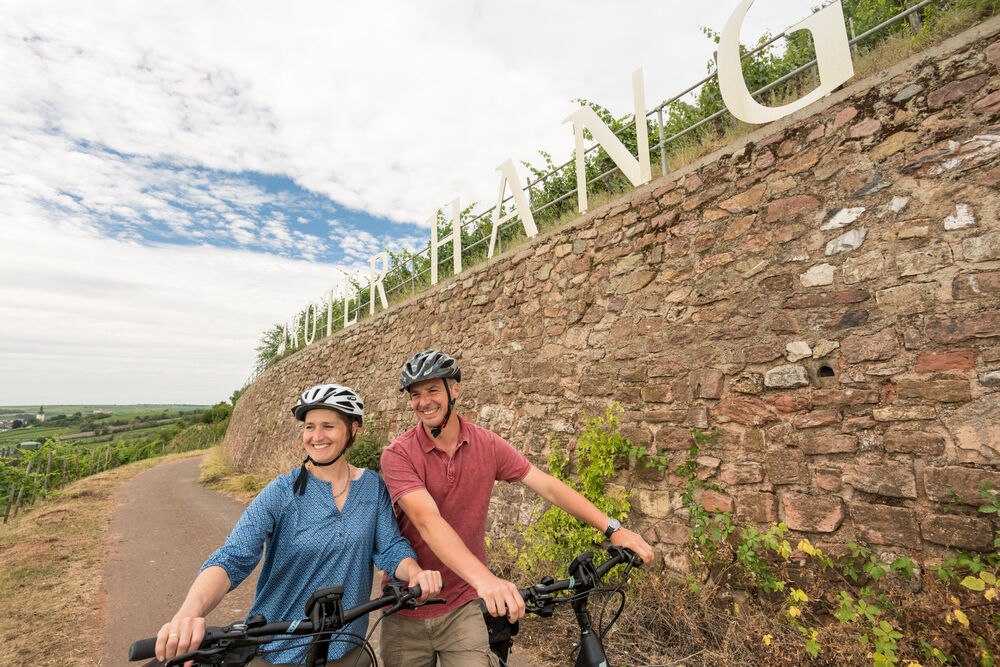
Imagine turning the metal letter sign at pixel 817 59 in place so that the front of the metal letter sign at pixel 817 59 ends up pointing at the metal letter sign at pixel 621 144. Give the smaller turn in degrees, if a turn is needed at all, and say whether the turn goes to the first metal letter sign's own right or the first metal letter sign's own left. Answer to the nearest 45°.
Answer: approximately 45° to the first metal letter sign's own right

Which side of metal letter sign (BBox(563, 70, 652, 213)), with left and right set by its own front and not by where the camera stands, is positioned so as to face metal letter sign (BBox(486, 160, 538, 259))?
right

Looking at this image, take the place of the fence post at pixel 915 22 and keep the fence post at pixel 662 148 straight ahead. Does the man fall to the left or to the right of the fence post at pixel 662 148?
left

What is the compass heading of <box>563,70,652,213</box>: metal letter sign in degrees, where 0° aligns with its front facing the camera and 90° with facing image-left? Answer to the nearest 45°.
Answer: approximately 45°

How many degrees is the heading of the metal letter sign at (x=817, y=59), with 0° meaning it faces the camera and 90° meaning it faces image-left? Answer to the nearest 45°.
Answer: approximately 45°

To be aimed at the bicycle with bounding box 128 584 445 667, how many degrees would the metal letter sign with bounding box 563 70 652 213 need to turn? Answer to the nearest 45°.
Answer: approximately 45° to its left

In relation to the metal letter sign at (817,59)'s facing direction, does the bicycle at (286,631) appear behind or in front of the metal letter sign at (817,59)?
in front

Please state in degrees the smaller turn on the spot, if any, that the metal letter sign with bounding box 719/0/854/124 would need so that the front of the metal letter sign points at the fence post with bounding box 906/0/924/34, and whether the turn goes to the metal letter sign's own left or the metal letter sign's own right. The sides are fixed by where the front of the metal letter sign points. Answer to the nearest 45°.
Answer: approximately 135° to the metal letter sign's own left

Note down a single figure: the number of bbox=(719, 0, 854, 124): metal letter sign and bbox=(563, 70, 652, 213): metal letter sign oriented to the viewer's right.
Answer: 0

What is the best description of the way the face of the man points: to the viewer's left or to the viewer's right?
to the viewer's left
